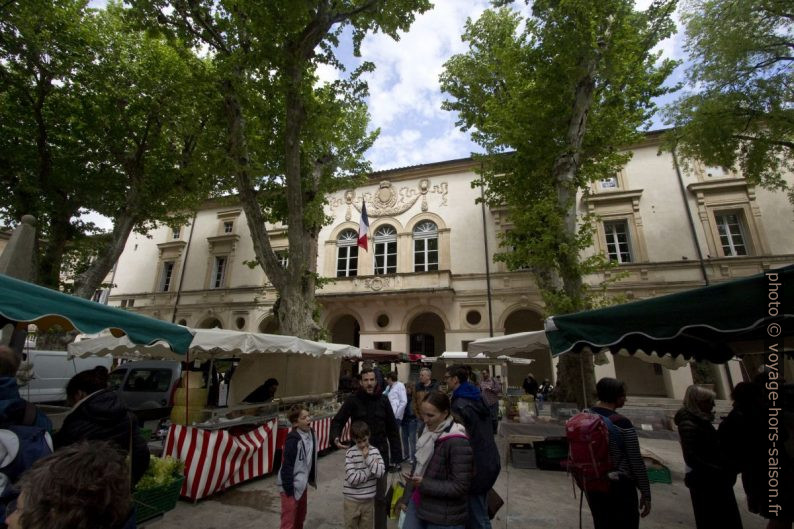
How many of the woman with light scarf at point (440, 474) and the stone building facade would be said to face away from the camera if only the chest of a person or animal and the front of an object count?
0

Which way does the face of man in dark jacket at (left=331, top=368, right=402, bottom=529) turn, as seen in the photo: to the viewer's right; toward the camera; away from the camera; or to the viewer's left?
toward the camera

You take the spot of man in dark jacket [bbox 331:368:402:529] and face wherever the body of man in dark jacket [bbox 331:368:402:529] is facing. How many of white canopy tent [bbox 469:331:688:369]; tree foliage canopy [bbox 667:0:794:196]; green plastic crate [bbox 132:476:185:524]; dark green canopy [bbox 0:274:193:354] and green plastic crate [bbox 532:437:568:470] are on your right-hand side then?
2

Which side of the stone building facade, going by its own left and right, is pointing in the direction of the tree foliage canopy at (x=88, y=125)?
front

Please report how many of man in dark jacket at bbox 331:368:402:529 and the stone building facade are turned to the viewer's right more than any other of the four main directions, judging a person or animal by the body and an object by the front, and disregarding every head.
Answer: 0

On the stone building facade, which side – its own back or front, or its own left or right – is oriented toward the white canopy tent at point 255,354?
front

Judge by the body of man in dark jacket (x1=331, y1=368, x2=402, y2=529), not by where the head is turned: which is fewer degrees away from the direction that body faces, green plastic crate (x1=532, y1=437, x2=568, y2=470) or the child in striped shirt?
the child in striped shirt

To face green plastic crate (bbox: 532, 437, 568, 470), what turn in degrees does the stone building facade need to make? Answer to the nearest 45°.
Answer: approximately 45° to its left

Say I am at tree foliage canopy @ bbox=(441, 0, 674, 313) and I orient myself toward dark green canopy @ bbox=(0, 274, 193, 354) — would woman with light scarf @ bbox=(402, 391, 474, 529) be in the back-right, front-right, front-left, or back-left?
front-left

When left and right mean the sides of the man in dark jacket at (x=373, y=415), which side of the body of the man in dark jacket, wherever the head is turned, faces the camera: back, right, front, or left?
front

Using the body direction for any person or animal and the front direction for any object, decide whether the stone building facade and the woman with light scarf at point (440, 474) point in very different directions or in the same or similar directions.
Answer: same or similar directions

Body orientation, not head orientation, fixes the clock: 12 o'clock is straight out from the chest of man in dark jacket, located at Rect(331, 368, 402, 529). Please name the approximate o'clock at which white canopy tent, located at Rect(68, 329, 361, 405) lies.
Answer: The white canopy tent is roughly at 5 o'clock from the man in dark jacket.

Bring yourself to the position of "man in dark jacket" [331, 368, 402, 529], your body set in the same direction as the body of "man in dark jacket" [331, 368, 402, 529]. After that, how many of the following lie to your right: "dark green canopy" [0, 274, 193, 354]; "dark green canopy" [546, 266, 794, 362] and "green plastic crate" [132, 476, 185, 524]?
2

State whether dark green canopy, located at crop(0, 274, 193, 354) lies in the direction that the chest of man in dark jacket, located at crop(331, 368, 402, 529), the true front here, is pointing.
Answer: no

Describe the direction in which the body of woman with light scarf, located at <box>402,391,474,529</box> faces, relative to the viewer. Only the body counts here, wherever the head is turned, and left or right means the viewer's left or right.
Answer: facing the viewer and to the left of the viewer

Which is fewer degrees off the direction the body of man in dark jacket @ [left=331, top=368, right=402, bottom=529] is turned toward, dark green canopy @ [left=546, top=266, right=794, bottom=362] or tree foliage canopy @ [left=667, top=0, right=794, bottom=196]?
the dark green canopy
